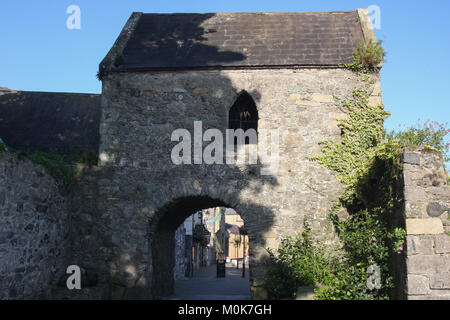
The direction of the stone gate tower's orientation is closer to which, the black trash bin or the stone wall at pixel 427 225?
the stone wall

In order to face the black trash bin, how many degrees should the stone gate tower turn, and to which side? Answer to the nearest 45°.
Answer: approximately 180°

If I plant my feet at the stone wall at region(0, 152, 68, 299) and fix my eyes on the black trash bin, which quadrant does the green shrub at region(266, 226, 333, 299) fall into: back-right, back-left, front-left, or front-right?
front-right

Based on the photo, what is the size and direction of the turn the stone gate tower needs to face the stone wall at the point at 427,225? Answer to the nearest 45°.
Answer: approximately 45° to its left

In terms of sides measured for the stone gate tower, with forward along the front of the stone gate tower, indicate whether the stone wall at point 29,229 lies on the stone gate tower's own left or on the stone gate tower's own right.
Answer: on the stone gate tower's own right

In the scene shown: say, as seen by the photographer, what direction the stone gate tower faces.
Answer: facing the viewer
